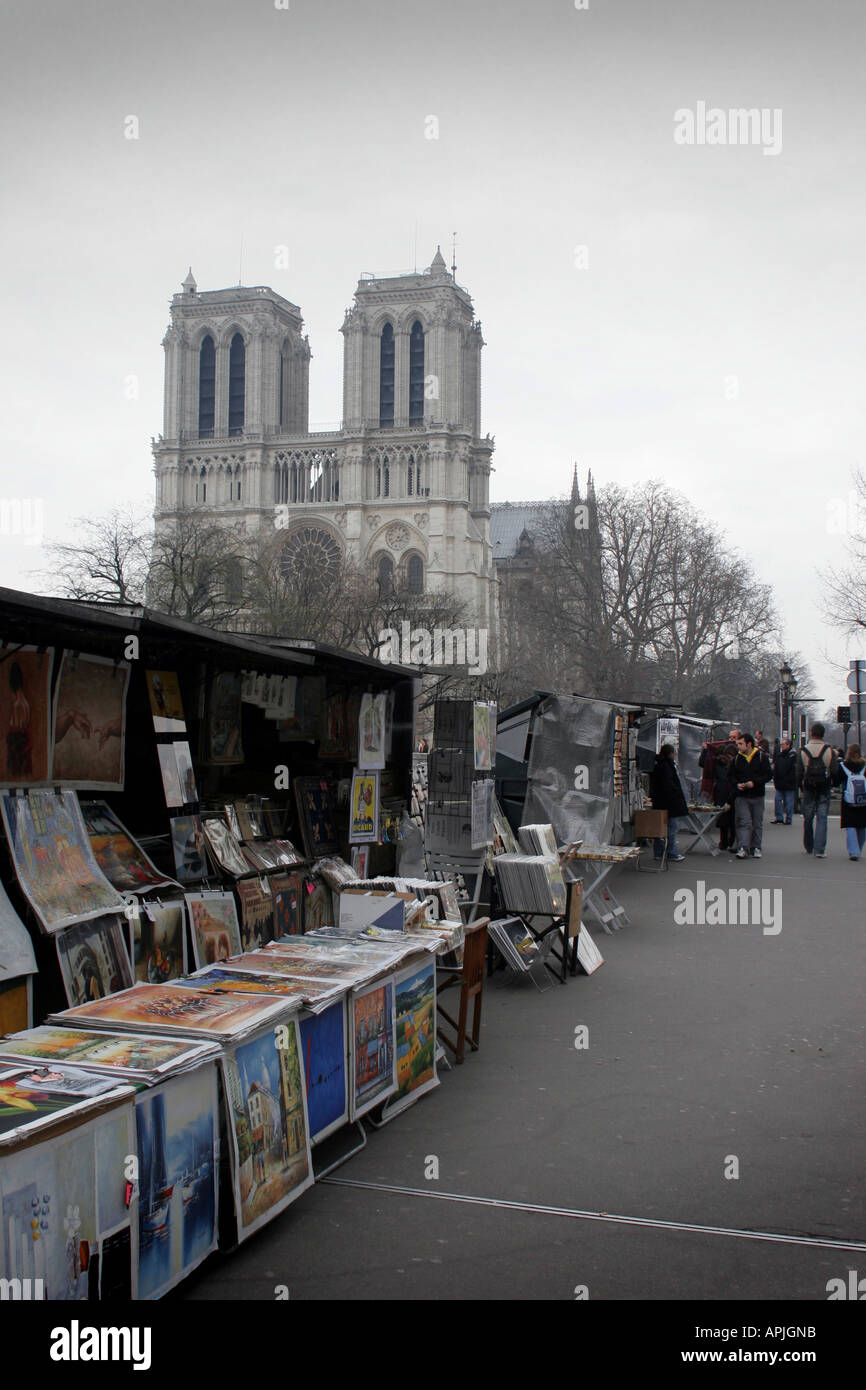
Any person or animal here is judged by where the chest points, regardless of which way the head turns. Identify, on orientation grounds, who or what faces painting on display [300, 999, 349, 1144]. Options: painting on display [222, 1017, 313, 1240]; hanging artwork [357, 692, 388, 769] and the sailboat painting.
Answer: the hanging artwork

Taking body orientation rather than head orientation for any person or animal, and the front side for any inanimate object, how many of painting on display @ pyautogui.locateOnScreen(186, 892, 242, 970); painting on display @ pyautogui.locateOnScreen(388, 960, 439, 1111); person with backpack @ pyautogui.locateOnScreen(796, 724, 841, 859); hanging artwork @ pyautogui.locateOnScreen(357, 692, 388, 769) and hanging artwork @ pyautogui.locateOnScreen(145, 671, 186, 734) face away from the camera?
1

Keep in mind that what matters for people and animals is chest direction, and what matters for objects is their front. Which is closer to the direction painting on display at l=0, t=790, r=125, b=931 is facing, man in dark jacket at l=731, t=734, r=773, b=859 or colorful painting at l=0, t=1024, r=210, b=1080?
the colorful painting

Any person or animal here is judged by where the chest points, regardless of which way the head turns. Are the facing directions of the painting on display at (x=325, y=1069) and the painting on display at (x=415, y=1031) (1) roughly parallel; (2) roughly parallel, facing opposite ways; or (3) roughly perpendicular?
roughly parallel

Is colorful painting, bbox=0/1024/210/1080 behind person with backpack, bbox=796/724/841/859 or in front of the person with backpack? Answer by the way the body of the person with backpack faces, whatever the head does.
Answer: behind

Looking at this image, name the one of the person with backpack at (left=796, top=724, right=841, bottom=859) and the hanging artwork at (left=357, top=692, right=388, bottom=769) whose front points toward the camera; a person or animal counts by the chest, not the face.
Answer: the hanging artwork

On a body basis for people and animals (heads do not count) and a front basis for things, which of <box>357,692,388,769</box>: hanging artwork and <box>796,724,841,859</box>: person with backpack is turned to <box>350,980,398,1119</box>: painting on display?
the hanging artwork

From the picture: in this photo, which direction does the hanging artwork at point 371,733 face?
toward the camera

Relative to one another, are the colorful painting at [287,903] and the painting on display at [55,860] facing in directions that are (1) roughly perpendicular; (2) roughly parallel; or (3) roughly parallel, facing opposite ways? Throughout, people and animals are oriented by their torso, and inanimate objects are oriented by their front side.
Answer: roughly parallel

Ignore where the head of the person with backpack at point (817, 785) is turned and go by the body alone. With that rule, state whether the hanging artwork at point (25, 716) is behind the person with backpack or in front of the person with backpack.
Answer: behind

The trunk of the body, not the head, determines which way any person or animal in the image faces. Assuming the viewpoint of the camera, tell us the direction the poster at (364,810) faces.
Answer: facing the viewer and to the right of the viewer
